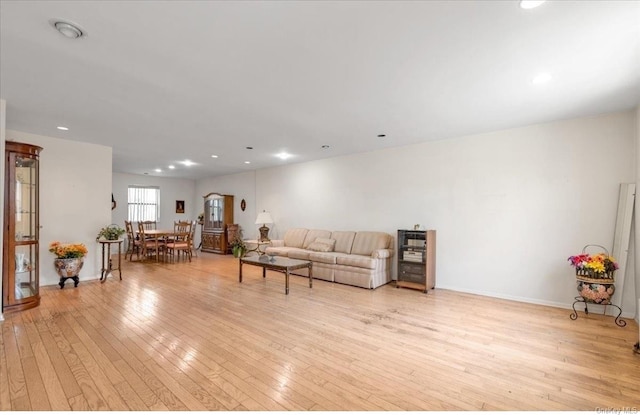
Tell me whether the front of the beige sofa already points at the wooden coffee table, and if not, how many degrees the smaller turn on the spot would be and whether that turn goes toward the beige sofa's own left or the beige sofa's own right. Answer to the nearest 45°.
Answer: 0° — it already faces it

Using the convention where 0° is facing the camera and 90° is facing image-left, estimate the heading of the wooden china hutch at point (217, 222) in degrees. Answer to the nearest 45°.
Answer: approximately 45°

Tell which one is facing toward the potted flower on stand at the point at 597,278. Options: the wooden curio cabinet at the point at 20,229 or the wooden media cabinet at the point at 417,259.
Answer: the wooden curio cabinet at the point at 20,229

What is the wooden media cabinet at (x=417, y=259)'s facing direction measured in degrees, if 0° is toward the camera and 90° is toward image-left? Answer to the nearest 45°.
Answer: approximately 45°

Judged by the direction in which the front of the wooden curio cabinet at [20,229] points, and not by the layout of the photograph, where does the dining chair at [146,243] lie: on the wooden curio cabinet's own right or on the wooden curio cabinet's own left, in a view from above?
on the wooden curio cabinet's own left

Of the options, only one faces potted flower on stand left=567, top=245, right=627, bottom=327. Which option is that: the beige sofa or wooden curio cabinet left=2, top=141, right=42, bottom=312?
the wooden curio cabinet

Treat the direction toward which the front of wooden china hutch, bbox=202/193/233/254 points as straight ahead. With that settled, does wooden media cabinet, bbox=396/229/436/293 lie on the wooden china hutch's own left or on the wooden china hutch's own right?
on the wooden china hutch's own left

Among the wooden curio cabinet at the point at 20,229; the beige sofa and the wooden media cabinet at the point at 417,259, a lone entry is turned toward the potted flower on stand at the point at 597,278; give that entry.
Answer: the wooden curio cabinet at the point at 20,229
